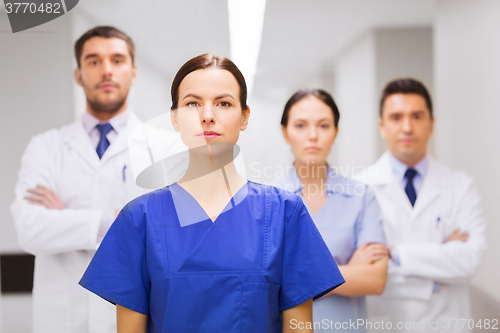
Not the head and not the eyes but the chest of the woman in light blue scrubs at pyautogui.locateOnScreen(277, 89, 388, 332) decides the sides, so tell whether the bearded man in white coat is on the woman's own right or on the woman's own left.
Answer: on the woman's own right

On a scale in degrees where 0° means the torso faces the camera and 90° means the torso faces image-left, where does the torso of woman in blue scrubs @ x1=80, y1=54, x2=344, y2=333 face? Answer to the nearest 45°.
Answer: approximately 0°

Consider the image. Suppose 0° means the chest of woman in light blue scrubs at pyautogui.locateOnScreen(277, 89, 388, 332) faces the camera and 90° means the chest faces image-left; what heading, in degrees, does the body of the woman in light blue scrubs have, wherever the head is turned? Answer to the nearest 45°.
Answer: approximately 0°

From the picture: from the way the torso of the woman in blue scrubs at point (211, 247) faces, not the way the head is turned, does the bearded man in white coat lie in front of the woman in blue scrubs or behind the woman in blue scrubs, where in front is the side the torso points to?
behind

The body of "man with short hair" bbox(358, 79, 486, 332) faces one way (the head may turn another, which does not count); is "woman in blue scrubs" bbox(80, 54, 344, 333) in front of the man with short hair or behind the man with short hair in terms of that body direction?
in front

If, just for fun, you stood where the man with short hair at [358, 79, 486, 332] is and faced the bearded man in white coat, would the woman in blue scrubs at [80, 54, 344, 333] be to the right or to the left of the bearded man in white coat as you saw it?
left
